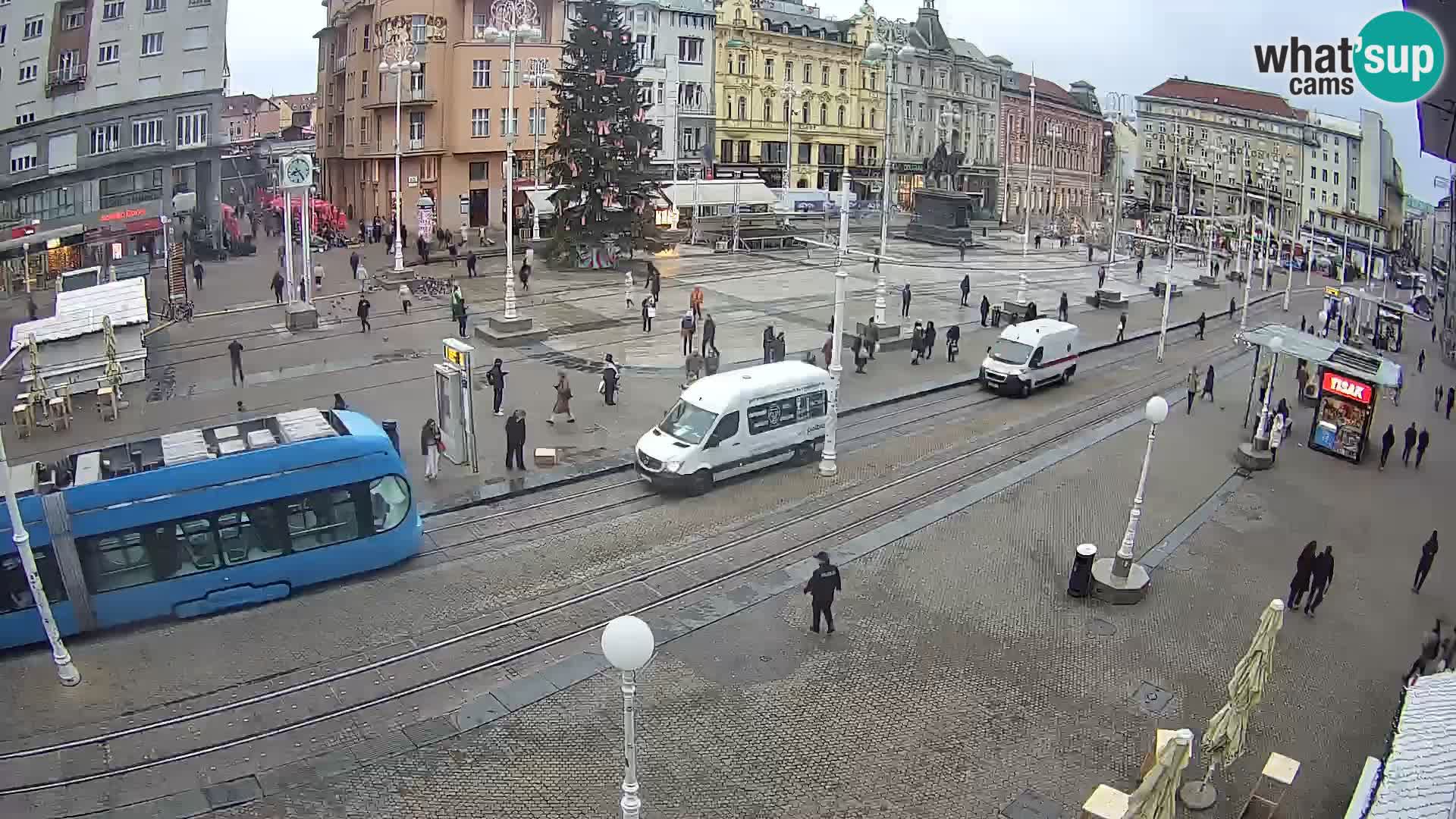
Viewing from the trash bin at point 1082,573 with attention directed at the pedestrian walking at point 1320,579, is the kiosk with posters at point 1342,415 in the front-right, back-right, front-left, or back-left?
front-left

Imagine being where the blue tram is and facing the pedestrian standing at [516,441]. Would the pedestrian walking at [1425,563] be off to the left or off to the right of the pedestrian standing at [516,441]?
right

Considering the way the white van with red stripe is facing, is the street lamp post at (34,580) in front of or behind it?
in front

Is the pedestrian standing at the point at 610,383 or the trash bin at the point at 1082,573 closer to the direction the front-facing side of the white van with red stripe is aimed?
the pedestrian standing

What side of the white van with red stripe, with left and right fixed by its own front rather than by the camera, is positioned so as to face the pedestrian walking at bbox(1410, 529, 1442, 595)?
left

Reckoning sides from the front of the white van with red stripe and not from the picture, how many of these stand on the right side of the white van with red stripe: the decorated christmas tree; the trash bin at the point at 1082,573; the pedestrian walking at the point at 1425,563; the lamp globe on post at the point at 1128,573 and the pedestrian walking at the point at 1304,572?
1

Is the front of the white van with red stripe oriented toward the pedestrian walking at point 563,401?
yes

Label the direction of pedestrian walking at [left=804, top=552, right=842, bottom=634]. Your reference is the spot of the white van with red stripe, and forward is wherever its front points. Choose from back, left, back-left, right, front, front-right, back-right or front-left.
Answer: front-left

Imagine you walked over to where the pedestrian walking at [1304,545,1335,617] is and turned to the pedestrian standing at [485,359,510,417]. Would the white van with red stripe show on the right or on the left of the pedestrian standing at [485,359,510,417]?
right

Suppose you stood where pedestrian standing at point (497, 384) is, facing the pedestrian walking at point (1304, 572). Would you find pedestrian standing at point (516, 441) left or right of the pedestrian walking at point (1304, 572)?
right

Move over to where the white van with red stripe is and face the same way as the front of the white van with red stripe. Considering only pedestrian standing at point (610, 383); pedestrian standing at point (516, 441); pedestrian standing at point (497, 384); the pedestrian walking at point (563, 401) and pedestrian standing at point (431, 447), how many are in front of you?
5

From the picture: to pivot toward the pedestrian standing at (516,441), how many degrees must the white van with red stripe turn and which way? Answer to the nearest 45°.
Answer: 0° — it already faces them

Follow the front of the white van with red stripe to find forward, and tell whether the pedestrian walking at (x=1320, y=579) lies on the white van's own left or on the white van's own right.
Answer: on the white van's own left

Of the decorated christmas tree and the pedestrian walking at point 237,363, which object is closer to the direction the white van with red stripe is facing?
the pedestrian walking

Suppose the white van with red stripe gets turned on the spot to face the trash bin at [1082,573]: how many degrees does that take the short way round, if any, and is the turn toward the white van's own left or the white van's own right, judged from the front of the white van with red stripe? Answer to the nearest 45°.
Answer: approximately 45° to the white van's own left

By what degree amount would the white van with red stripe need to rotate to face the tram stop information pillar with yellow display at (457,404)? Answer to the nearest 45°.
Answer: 0° — it already faces it

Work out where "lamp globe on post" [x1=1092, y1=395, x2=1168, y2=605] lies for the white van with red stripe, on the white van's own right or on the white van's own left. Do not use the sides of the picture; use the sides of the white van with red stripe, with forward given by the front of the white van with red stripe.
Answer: on the white van's own left

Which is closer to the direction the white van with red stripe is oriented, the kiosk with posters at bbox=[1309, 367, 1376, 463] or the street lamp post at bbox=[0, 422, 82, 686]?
the street lamp post

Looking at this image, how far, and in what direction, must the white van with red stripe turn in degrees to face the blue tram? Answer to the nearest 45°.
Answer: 0° — it already faces it
